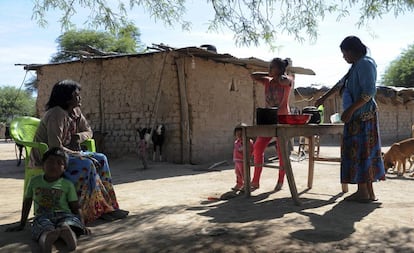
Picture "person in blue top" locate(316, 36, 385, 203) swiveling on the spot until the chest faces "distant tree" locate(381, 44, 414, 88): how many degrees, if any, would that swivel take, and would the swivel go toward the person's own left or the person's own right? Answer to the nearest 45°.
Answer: approximately 90° to the person's own right

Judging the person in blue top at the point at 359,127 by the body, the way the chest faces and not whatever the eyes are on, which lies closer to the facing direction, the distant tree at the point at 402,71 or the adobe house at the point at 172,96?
the adobe house

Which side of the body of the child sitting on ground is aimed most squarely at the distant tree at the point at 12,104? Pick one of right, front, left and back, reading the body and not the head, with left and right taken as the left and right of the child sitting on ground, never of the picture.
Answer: back

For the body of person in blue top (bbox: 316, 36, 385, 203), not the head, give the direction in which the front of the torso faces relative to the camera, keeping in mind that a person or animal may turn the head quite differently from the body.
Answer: to the viewer's left

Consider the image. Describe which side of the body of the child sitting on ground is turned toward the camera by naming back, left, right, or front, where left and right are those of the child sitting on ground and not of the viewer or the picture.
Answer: front

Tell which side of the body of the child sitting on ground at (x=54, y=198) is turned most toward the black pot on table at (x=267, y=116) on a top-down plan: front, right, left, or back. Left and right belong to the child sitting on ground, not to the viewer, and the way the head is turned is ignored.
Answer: left

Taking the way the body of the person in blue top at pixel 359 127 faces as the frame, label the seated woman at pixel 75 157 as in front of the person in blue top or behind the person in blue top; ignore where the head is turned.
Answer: in front

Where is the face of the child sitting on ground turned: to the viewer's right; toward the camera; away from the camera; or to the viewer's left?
toward the camera

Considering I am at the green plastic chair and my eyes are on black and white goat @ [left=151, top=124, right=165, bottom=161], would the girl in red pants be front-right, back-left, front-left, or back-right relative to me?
front-right

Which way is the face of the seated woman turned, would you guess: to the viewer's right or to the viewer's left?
to the viewer's right

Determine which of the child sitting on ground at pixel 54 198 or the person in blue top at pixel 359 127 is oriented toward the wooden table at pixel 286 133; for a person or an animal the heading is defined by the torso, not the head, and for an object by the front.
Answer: the person in blue top

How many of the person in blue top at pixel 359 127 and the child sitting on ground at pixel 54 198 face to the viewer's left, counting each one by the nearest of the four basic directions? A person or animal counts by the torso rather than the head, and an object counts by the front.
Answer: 1

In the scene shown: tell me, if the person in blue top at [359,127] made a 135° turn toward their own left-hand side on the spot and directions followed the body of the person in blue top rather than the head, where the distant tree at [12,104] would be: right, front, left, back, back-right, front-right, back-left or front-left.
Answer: back

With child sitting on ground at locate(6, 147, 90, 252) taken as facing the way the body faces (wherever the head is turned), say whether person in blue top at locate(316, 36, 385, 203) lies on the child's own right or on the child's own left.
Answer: on the child's own left
